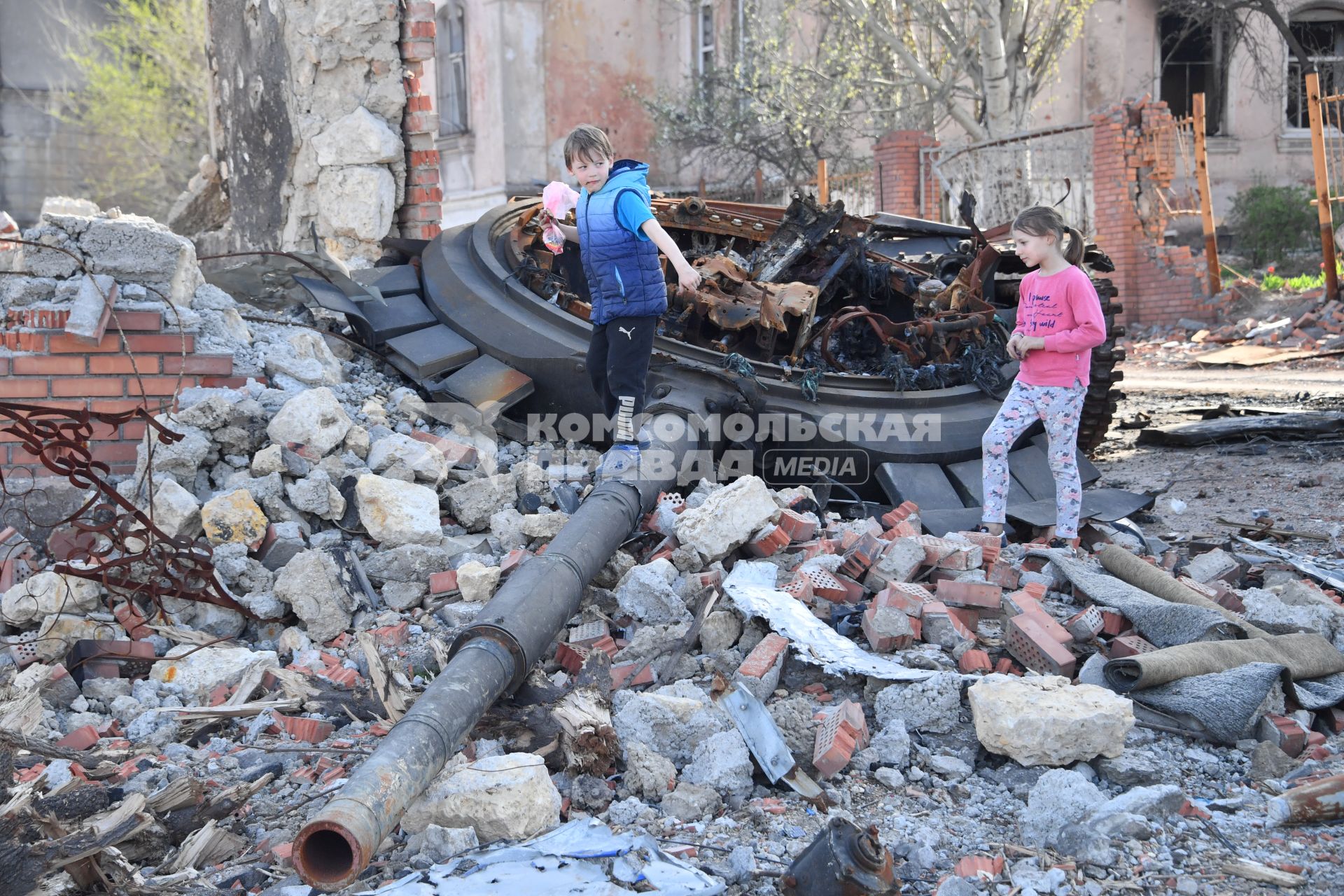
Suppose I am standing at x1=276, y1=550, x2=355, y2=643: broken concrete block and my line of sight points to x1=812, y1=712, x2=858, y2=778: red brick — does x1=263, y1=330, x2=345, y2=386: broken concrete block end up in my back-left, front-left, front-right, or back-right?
back-left

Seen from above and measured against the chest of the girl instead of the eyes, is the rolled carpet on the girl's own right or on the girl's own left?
on the girl's own left

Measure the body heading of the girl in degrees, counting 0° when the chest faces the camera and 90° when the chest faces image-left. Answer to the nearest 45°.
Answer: approximately 45°

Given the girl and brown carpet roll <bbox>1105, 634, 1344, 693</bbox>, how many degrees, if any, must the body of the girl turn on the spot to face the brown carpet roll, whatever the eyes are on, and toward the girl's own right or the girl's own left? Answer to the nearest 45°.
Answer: approximately 45° to the girl's own left

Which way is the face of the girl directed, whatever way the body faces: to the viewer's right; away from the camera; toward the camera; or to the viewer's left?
to the viewer's left

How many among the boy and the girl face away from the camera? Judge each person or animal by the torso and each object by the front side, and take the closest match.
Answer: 0

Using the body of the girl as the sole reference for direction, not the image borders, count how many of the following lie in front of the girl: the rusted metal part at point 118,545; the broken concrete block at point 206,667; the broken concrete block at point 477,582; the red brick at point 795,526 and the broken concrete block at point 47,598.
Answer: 5
